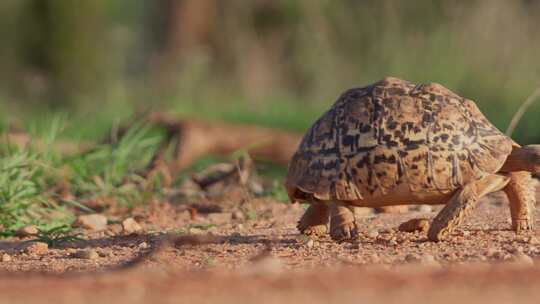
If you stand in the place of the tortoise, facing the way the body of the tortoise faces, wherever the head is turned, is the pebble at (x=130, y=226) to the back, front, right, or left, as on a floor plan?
back

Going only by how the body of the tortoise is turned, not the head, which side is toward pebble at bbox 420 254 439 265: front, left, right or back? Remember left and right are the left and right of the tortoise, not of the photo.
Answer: right

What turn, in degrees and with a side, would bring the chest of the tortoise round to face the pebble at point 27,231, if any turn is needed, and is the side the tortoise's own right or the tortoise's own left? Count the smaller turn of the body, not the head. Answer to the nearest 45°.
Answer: approximately 180°

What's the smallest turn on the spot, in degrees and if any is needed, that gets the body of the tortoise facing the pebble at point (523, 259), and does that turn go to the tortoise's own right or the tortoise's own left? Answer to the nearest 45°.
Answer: approximately 45° to the tortoise's own right

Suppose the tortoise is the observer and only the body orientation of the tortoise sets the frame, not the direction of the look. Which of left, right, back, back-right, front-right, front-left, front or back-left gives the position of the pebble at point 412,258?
right

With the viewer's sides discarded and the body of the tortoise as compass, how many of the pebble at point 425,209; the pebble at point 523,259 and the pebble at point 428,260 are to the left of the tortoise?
1

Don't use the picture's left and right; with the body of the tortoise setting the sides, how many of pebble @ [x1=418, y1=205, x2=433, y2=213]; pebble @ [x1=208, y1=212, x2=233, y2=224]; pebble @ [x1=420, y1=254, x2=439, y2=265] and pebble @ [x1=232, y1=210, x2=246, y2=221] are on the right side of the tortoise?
1

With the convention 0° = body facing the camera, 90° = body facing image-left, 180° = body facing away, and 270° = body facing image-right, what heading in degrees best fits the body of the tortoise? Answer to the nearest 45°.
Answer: approximately 270°

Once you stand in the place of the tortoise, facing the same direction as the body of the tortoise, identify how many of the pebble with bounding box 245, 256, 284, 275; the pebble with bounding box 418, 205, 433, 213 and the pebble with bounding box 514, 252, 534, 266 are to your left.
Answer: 1

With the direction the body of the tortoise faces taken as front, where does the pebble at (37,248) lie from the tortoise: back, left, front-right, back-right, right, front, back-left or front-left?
back
